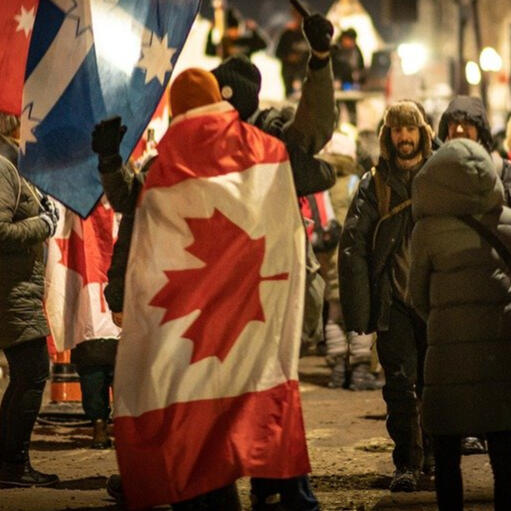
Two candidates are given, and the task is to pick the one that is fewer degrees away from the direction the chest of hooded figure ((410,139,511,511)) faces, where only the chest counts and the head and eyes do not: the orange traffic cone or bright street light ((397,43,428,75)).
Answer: the bright street light

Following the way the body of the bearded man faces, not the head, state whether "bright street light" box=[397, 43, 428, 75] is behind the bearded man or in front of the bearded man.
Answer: behind

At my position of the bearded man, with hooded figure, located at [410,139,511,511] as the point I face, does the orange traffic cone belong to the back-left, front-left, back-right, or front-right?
back-right

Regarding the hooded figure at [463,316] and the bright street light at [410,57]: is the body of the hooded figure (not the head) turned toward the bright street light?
yes

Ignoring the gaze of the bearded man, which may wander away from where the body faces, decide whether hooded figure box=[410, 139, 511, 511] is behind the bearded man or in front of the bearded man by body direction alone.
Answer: in front

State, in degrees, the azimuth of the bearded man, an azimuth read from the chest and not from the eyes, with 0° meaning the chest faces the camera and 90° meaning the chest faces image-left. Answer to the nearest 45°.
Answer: approximately 0°

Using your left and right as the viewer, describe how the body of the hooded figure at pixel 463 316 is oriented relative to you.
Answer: facing away from the viewer

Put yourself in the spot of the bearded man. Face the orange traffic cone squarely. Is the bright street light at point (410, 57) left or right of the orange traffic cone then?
right

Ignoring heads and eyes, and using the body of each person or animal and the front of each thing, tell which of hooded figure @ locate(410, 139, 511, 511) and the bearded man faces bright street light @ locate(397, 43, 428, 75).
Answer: the hooded figure

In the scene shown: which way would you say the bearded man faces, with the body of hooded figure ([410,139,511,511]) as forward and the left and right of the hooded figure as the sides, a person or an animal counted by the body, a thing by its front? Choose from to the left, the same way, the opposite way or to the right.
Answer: the opposite way
